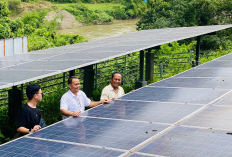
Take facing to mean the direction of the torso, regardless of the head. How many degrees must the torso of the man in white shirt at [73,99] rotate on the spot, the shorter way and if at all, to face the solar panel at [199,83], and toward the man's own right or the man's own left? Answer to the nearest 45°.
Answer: approximately 90° to the man's own left

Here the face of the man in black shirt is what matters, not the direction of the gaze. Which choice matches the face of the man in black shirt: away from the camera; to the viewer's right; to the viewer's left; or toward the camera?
to the viewer's right

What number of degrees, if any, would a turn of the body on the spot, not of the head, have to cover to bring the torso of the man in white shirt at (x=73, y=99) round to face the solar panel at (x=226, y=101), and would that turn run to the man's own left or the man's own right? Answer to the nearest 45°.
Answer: approximately 45° to the man's own left

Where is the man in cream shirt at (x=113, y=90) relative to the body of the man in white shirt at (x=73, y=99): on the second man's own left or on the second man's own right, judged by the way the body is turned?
on the second man's own left

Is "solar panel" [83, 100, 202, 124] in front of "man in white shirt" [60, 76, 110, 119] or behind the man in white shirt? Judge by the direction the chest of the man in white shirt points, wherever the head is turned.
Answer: in front

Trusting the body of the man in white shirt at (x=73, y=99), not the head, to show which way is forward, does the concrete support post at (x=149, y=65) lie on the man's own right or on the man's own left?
on the man's own left

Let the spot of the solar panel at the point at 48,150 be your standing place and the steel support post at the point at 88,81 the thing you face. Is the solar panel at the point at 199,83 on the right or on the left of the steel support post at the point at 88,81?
right

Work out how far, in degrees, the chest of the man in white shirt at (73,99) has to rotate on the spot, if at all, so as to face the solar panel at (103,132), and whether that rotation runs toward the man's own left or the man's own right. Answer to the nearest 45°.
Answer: approximately 45° to the man's own right

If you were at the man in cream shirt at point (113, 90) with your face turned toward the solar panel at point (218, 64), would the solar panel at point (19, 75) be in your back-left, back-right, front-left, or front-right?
back-left

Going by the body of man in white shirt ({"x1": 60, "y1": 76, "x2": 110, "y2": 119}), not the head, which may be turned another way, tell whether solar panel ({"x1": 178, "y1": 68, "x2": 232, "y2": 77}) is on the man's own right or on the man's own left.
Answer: on the man's own left

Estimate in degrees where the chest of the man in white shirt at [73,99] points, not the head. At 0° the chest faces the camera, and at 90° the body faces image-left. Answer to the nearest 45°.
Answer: approximately 315°

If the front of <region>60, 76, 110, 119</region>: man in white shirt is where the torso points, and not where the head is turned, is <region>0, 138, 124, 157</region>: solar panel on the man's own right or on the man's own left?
on the man's own right

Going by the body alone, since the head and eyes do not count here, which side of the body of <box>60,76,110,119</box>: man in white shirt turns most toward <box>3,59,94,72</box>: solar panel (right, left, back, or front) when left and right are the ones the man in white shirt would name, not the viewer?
back

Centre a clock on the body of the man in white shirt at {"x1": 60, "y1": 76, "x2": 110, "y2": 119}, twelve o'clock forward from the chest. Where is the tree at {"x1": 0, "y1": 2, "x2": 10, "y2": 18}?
The tree is roughly at 7 o'clock from the man in white shirt.

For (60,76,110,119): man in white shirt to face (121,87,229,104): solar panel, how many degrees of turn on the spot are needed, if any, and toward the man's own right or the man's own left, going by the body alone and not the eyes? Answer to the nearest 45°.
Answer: approximately 45° to the man's own left
